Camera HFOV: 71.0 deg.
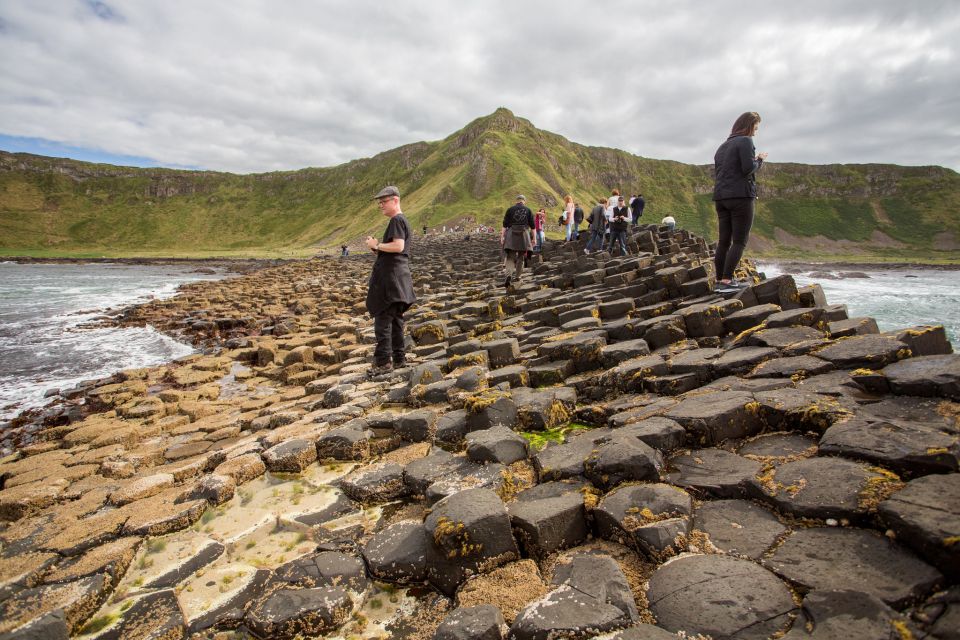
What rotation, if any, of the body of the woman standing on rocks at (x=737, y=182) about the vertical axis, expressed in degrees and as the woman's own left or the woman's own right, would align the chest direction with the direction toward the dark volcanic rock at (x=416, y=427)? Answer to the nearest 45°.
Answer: approximately 180°

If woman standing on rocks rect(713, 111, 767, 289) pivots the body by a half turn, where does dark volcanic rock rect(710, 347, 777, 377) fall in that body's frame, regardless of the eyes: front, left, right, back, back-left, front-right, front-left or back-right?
front-left

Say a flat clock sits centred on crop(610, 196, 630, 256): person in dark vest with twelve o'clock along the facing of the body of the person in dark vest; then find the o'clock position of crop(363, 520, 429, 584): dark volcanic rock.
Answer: The dark volcanic rock is roughly at 12 o'clock from the person in dark vest.

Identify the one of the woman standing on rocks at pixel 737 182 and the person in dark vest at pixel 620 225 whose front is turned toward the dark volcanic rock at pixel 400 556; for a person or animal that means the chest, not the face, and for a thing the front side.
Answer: the person in dark vest

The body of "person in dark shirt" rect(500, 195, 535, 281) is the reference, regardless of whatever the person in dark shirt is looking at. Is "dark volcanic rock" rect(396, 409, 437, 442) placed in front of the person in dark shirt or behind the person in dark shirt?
behind

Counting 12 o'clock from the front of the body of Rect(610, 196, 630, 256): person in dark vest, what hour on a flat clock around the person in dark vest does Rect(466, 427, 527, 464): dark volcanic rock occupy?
The dark volcanic rock is roughly at 12 o'clock from the person in dark vest.

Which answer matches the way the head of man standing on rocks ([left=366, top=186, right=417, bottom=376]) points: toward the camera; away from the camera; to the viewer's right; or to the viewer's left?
to the viewer's left

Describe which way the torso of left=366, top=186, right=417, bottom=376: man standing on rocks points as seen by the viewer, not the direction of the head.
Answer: to the viewer's left

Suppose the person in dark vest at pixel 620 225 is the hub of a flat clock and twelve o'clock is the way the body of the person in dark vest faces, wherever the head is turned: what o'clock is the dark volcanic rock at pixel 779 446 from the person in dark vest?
The dark volcanic rock is roughly at 12 o'clock from the person in dark vest.

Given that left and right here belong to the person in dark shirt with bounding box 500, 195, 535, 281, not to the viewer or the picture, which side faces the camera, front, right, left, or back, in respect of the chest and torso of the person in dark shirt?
back

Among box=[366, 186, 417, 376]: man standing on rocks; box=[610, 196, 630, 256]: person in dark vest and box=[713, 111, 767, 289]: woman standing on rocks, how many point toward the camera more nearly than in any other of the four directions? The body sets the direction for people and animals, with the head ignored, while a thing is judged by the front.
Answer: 1

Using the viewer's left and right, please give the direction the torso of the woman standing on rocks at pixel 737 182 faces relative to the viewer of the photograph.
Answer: facing away from the viewer and to the right of the viewer

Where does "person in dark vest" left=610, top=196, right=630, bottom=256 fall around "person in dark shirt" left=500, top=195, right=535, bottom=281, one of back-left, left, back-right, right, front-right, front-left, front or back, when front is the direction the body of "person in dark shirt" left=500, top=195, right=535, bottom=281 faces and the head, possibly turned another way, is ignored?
front-right
